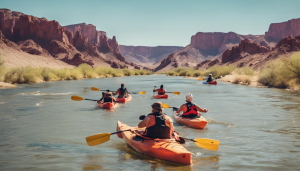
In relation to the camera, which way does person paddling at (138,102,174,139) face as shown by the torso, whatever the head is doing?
away from the camera
